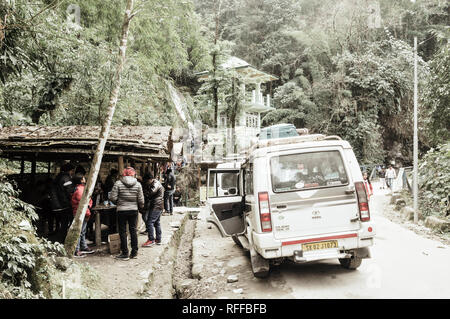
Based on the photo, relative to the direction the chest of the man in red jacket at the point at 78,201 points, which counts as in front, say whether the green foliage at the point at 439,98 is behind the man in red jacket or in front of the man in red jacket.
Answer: in front

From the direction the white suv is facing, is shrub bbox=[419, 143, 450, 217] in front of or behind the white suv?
in front

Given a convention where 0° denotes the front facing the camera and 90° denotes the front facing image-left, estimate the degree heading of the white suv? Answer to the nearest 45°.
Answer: approximately 180°

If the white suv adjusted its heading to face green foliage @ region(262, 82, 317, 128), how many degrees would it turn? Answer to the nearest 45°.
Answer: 0° — it already faces it
